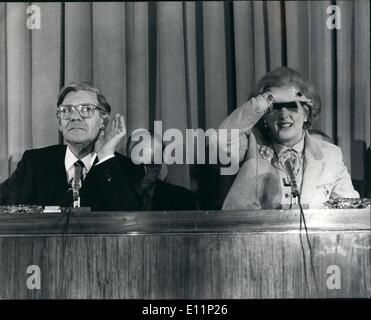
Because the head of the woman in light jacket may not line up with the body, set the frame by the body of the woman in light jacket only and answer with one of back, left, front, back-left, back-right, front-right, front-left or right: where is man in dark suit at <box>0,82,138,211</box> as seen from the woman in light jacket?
right

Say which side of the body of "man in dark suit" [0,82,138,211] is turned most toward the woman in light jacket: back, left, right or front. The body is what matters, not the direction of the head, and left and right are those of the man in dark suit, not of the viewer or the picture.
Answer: left

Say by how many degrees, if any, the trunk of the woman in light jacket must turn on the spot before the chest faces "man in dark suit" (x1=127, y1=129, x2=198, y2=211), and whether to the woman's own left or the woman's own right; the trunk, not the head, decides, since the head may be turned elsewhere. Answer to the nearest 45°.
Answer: approximately 90° to the woman's own right

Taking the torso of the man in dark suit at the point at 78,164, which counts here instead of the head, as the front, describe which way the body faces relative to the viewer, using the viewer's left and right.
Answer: facing the viewer

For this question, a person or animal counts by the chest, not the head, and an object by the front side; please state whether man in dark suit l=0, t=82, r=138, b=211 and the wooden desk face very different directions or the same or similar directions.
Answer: same or similar directions

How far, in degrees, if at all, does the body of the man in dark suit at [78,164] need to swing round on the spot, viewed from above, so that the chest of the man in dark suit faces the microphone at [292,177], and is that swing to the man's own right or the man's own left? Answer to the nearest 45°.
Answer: approximately 90° to the man's own left

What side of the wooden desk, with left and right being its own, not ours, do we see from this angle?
front
